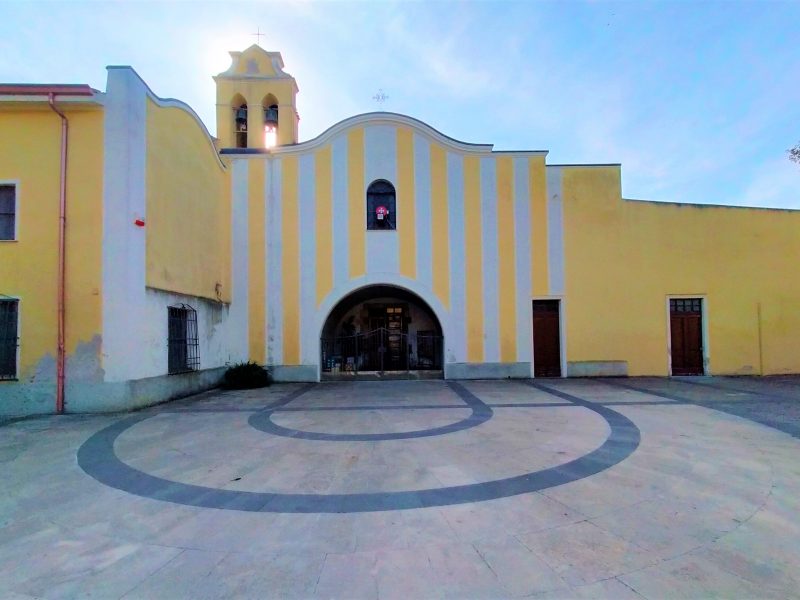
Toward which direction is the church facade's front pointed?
toward the camera

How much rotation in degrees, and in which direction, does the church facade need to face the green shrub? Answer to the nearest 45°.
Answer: approximately 90° to its right
